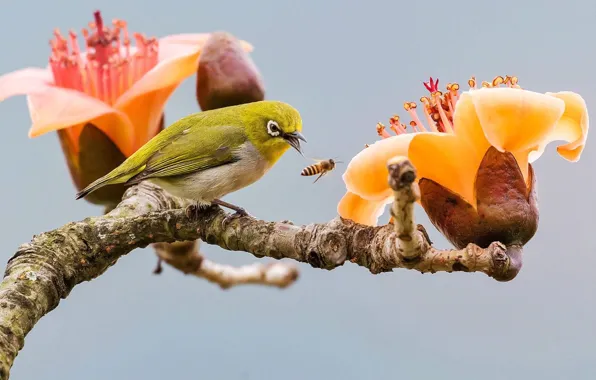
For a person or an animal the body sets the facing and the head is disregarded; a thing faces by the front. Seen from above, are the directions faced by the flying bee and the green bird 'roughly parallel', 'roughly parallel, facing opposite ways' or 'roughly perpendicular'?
roughly parallel

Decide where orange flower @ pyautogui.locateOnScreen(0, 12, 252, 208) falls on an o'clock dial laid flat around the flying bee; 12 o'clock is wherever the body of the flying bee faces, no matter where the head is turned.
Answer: The orange flower is roughly at 6 o'clock from the flying bee.

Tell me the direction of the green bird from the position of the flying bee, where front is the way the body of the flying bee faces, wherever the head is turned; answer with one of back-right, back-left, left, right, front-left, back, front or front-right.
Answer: back

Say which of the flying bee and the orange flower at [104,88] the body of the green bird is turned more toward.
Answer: the flying bee

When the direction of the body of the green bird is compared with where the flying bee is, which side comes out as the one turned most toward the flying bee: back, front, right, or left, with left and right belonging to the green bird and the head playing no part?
front

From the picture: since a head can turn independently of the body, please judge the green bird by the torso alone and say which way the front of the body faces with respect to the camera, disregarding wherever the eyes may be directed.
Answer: to the viewer's right
